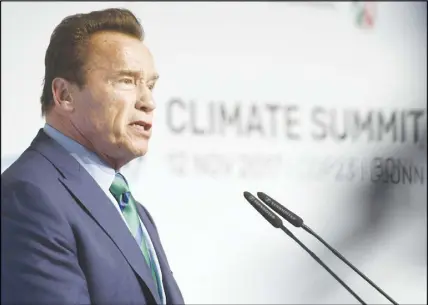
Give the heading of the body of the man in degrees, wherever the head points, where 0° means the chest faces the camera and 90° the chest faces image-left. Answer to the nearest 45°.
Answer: approximately 315°
